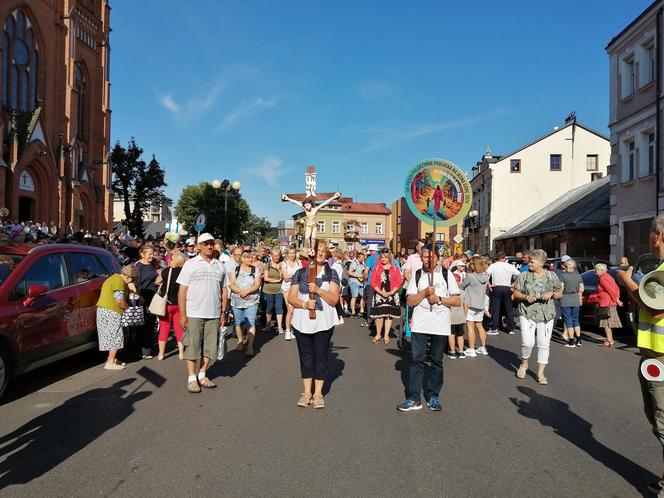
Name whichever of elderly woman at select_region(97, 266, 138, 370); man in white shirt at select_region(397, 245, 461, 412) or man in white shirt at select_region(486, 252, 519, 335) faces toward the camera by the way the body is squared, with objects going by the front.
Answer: man in white shirt at select_region(397, 245, 461, 412)

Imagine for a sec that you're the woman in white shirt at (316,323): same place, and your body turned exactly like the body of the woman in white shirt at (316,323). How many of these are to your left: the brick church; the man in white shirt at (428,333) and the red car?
1

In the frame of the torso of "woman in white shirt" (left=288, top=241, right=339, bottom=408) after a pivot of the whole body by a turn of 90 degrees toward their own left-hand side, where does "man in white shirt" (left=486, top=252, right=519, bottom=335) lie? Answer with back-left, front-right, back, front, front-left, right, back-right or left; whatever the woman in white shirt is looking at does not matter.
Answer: front-left

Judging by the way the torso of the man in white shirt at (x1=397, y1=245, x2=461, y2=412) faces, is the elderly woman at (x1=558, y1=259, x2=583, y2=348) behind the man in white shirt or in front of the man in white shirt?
behind

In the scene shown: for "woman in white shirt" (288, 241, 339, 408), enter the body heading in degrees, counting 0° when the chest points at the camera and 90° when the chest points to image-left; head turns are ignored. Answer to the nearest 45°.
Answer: approximately 0°

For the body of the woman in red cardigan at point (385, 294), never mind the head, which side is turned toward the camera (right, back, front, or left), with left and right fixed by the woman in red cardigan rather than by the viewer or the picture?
front

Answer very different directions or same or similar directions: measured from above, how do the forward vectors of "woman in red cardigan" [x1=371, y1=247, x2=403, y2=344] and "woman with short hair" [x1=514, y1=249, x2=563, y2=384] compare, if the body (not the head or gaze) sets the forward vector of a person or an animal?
same or similar directions

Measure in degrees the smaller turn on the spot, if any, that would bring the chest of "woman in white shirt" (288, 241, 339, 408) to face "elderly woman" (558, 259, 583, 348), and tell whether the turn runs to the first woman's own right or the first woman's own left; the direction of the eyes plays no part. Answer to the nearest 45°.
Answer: approximately 135° to the first woman's own left

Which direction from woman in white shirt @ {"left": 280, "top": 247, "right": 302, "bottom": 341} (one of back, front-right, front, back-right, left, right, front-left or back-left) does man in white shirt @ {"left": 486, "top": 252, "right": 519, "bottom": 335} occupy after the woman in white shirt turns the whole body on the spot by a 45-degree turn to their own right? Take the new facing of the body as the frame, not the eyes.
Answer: back-left
